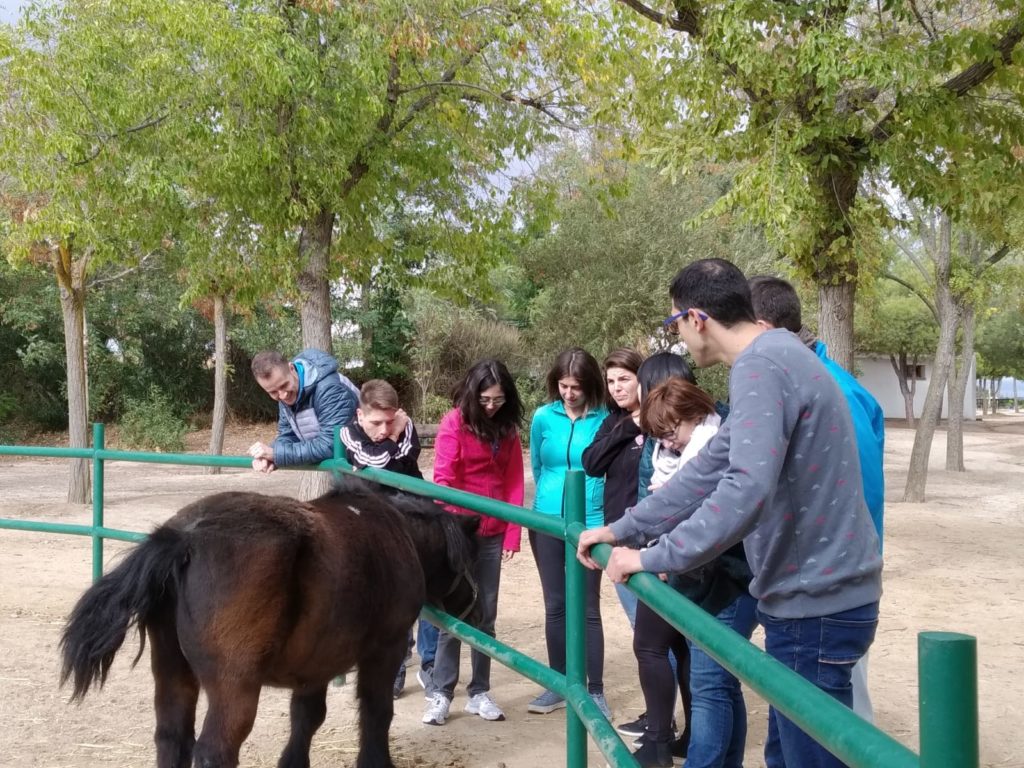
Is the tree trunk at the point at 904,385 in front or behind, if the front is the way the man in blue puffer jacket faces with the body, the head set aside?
behind

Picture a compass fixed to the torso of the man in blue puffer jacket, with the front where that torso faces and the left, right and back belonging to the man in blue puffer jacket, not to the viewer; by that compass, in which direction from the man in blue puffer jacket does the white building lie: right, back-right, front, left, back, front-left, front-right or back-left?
back

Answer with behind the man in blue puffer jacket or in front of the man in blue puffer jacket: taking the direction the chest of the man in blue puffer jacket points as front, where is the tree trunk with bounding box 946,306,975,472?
behind

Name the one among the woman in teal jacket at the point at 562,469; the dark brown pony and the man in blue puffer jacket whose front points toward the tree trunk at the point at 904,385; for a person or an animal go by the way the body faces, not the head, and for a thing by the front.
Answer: the dark brown pony

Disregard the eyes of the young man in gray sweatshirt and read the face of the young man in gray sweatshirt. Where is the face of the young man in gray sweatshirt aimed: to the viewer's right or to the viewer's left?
to the viewer's left

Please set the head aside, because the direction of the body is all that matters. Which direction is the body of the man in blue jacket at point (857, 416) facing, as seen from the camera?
to the viewer's left

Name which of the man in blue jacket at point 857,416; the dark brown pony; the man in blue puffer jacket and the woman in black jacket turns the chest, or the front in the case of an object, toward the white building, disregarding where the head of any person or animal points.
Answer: the dark brown pony

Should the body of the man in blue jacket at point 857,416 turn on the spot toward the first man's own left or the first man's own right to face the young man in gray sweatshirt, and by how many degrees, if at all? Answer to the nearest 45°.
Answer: approximately 90° to the first man's own left

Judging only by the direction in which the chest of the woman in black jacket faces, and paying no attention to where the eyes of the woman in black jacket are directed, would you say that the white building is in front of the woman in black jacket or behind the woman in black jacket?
behind

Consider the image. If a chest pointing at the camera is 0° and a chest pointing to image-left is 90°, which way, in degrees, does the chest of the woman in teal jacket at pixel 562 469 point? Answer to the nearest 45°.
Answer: approximately 0°

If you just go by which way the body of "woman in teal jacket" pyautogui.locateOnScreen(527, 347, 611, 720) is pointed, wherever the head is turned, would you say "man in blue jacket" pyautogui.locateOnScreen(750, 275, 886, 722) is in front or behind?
in front

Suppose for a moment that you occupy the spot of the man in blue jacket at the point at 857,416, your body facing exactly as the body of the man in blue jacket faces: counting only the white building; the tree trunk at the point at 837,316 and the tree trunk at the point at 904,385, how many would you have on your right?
3

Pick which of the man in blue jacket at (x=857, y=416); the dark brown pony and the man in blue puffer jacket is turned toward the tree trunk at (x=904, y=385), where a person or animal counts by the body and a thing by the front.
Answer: the dark brown pony
